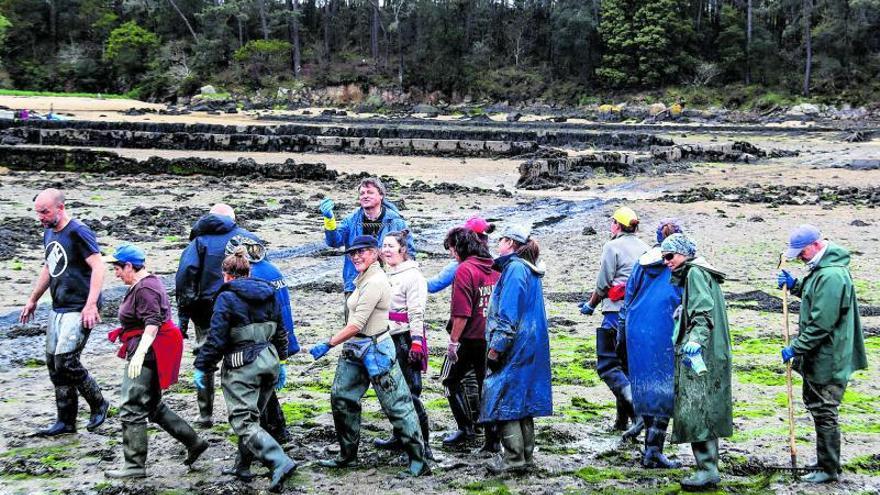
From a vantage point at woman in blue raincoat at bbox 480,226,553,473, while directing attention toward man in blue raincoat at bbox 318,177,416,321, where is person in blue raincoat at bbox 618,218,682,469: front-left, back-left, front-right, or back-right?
back-right

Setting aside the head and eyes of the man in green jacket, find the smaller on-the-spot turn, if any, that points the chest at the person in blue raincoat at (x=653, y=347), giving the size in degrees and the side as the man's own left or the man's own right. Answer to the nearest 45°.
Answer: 0° — they already face them

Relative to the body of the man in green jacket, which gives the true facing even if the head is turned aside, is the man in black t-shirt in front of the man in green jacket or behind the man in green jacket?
in front

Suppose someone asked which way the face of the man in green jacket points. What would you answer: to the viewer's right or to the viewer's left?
to the viewer's left

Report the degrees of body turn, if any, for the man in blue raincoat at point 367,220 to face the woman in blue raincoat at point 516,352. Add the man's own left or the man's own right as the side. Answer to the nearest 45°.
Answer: approximately 90° to the man's own left

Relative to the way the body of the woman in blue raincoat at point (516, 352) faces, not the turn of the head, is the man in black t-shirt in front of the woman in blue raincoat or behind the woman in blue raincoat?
in front

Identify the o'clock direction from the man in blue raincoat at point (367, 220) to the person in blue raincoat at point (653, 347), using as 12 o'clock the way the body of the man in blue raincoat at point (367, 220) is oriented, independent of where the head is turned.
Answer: the person in blue raincoat at point (653, 347) is roughly at 9 o'clock from the man in blue raincoat at point (367, 220).

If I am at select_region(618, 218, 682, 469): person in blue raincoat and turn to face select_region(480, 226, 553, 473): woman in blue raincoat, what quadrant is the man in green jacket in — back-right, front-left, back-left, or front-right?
back-left

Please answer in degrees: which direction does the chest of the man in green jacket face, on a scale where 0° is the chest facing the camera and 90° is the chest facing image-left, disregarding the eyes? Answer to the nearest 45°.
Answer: approximately 90°

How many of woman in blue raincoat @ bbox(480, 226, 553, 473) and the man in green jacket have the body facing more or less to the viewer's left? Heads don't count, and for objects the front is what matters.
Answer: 2
